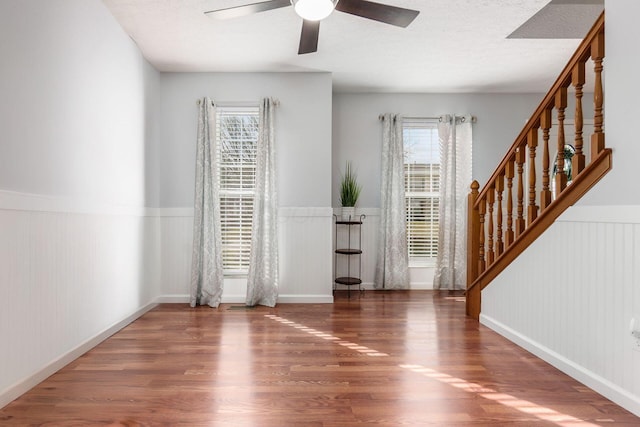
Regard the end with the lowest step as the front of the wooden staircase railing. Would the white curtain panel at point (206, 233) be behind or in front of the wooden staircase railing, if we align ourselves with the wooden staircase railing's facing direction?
in front

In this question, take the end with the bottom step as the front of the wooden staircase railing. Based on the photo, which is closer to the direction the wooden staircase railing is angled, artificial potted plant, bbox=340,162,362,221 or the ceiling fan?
the artificial potted plant

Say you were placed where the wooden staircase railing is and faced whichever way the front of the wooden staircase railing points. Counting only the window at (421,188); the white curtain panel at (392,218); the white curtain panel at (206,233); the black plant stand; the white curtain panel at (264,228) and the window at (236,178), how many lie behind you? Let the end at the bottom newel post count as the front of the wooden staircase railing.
0

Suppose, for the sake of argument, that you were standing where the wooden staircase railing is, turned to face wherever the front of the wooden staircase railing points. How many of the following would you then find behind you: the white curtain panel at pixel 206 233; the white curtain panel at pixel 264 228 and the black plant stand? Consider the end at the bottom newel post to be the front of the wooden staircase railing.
0

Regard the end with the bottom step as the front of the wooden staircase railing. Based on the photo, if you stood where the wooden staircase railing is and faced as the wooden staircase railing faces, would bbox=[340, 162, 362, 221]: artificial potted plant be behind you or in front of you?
in front

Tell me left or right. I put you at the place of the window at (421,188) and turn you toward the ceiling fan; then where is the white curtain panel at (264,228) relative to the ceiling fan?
right

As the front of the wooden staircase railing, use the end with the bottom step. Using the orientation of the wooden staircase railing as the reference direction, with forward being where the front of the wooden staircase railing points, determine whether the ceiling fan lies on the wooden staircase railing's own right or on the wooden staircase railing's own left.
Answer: on the wooden staircase railing's own left

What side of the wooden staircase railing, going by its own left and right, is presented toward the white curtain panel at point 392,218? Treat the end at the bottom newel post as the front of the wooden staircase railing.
front

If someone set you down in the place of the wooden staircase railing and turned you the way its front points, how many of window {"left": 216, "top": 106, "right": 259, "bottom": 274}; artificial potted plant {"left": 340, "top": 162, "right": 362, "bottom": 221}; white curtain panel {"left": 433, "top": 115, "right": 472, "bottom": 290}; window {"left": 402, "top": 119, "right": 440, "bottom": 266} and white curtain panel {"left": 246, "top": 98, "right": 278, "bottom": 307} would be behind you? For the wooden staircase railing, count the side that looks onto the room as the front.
0

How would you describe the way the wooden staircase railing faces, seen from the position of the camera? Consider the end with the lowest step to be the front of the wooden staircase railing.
facing away from the viewer and to the left of the viewer

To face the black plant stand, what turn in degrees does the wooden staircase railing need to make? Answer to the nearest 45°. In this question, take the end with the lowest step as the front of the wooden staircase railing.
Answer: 0° — it already faces it

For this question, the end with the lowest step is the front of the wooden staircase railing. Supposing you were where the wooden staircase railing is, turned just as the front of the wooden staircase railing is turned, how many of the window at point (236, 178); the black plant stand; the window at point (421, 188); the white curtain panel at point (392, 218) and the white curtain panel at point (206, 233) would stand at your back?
0
